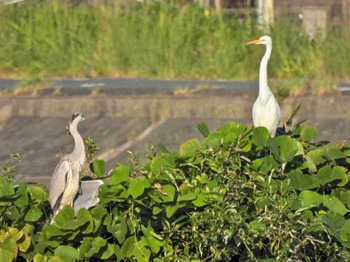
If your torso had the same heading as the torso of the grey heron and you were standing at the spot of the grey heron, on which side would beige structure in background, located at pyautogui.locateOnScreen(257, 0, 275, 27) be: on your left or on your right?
on your left

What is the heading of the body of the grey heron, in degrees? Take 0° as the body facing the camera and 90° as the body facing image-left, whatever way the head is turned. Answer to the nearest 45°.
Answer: approximately 315°
